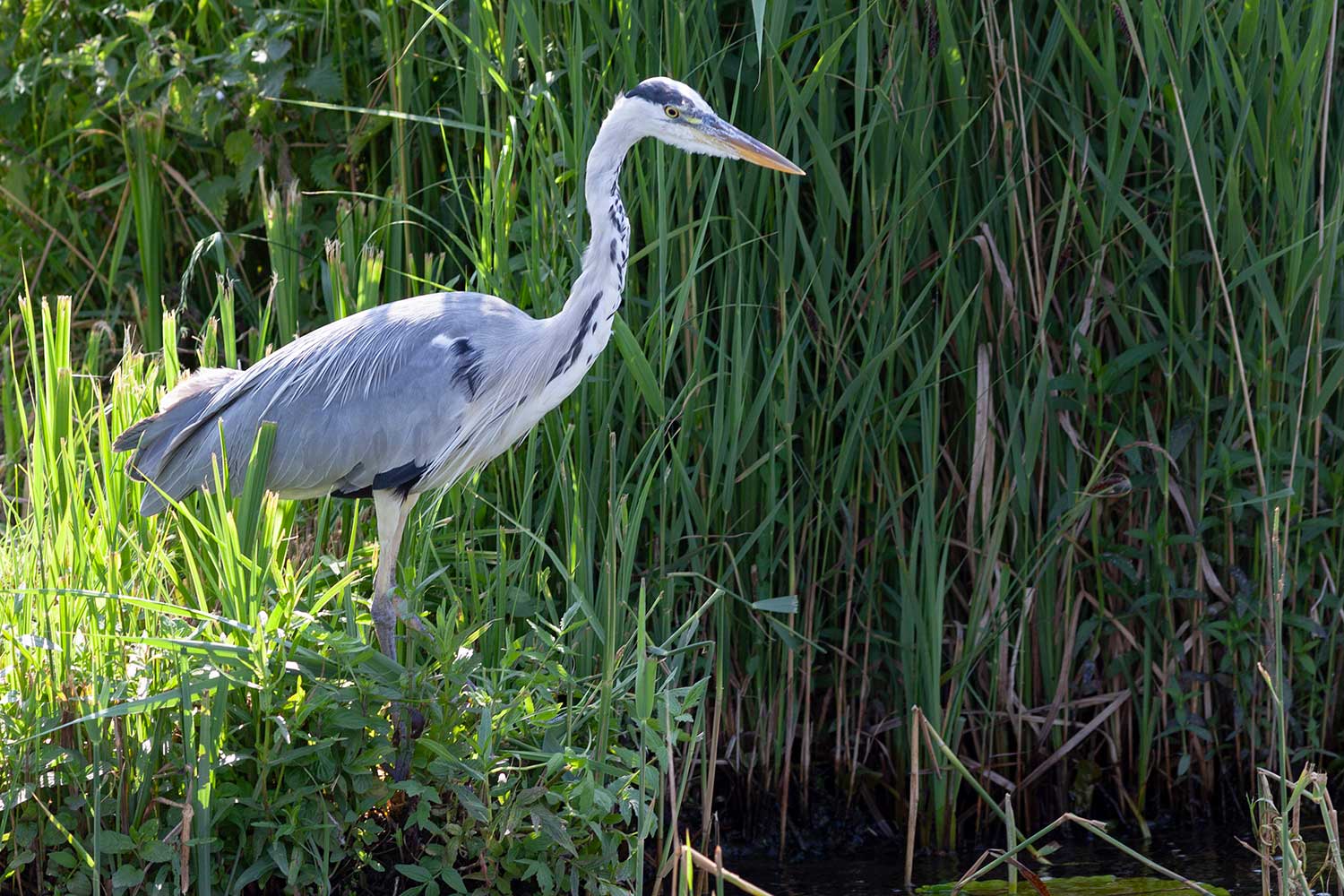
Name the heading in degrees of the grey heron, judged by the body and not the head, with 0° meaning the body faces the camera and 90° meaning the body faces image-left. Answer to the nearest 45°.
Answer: approximately 270°
